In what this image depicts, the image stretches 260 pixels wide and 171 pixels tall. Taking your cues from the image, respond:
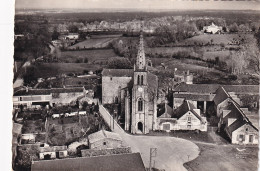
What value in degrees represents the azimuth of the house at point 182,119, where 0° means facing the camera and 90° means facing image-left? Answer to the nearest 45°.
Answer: approximately 0°

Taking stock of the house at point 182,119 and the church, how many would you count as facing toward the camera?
2

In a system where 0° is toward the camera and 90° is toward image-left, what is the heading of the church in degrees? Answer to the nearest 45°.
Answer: approximately 0°

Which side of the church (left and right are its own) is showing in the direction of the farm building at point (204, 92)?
left
